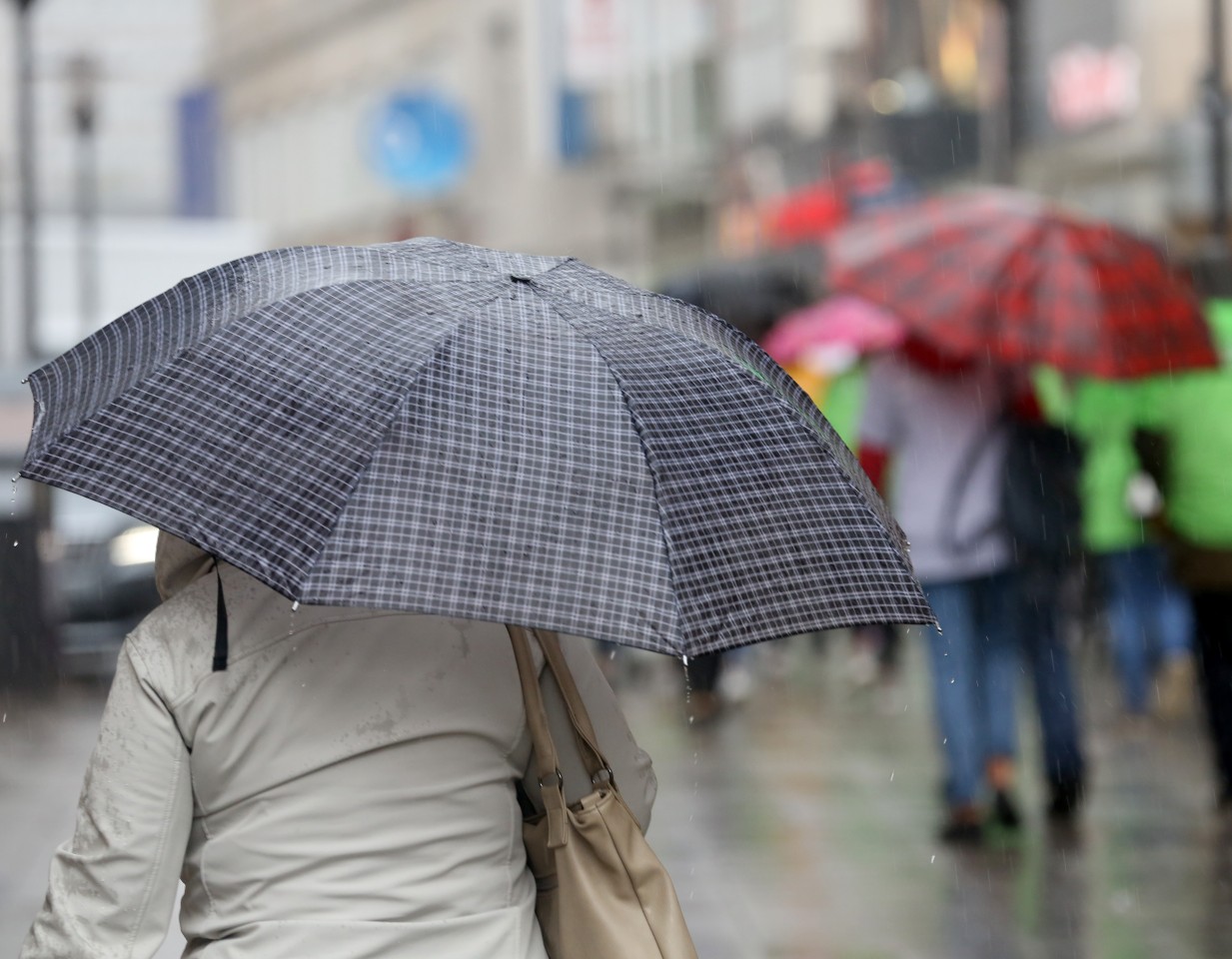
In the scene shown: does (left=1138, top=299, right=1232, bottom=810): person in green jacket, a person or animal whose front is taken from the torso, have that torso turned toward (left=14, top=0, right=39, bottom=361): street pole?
no

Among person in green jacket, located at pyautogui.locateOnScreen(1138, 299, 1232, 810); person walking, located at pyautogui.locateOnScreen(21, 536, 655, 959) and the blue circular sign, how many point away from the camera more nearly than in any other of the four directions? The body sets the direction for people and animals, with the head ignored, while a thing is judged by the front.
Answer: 2

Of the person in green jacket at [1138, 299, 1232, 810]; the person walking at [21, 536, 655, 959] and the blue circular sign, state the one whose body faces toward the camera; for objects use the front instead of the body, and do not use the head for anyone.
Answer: the blue circular sign

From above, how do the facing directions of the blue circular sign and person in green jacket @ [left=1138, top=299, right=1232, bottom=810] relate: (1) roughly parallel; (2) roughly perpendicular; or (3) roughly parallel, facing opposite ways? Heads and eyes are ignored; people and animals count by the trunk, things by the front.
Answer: roughly parallel, facing opposite ways

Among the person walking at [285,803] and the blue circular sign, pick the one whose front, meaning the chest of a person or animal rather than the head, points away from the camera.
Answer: the person walking

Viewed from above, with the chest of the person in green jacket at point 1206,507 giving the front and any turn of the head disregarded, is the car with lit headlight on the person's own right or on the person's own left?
on the person's own left

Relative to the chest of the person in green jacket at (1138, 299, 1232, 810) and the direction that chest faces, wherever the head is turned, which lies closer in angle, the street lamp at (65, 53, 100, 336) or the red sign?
the red sign

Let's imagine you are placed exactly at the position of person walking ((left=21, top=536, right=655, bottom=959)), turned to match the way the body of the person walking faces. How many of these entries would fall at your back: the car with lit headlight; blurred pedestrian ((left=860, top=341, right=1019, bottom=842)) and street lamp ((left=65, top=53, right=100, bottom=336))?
0

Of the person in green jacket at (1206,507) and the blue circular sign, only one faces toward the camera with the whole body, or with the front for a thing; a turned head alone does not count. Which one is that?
the blue circular sign

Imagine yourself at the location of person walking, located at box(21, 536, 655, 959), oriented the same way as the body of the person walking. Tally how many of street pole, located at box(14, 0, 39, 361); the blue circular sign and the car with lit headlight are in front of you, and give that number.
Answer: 3

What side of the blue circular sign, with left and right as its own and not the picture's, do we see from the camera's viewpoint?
front

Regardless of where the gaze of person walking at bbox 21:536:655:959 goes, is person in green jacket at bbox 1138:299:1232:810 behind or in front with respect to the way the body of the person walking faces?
in front

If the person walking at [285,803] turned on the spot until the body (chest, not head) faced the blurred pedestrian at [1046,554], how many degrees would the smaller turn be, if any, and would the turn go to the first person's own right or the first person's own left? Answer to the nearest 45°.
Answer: approximately 45° to the first person's own right

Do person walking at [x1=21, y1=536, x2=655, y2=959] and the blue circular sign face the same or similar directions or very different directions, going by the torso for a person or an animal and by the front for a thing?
very different directions

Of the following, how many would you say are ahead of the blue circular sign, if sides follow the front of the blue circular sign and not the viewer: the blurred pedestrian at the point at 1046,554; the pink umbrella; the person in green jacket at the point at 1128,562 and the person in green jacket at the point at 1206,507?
4

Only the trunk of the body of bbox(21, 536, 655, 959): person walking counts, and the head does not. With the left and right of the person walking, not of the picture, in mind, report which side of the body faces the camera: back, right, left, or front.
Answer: back

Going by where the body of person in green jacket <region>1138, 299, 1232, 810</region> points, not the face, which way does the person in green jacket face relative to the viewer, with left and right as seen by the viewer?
facing away from the viewer
